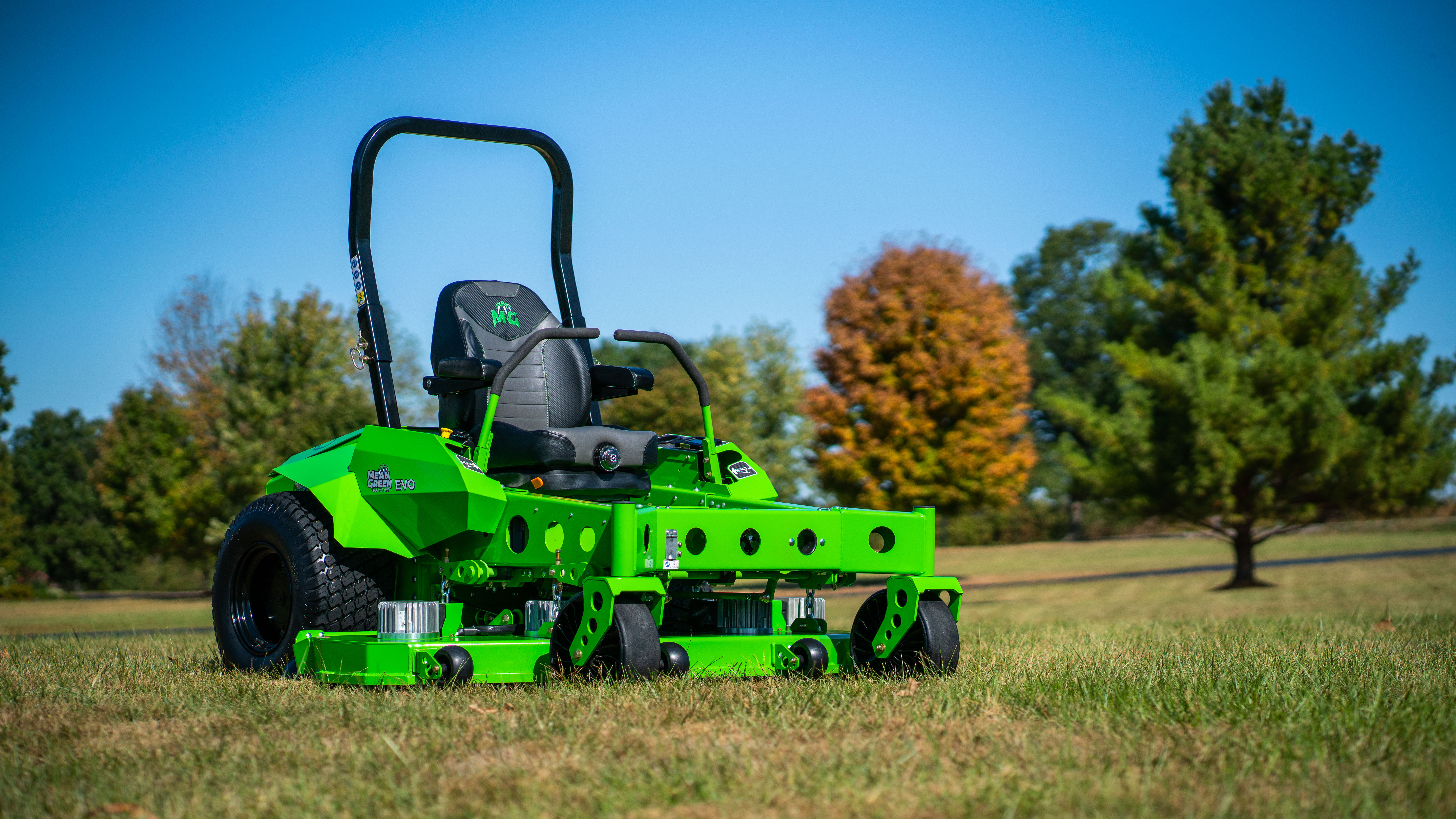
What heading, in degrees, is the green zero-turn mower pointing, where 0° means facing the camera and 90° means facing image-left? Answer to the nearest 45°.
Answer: approximately 315°

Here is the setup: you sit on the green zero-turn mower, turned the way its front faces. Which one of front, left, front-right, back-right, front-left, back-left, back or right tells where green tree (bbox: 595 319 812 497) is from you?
back-left

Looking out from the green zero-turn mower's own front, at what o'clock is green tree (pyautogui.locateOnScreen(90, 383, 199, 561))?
The green tree is roughly at 7 o'clock from the green zero-turn mower.

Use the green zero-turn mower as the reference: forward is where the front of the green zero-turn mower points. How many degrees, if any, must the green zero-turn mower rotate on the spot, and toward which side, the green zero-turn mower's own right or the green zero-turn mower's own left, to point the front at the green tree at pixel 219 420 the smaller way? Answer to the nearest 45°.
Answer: approximately 135° to the green zero-turn mower's own left

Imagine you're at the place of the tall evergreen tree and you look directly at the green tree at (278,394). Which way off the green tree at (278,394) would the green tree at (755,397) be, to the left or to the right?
right

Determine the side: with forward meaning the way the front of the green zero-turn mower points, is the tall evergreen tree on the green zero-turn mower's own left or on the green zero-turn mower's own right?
on the green zero-turn mower's own left
